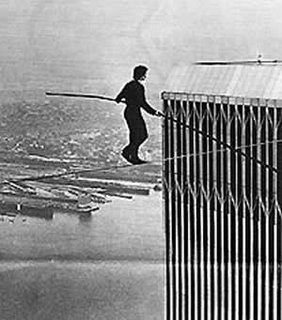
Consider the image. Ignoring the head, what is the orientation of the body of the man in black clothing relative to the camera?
to the viewer's right
